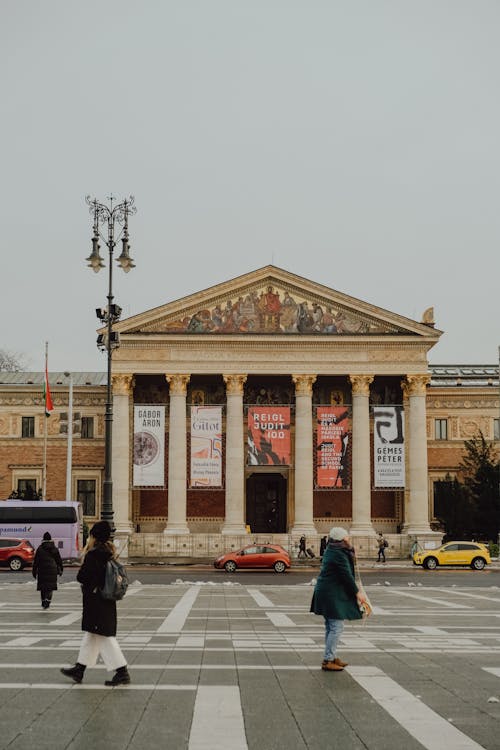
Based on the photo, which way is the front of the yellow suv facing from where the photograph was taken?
facing to the left of the viewer

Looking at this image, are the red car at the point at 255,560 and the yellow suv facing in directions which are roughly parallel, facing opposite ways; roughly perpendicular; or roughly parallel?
roughly parallel

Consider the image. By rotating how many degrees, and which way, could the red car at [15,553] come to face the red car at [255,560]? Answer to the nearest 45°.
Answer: approximately 180°

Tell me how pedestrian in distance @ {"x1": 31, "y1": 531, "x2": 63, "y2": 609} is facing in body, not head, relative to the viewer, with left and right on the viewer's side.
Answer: facing away from the viewer

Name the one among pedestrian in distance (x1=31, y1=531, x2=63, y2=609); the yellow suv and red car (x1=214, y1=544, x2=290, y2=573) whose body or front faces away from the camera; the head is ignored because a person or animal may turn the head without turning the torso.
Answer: the pedestrian in distance

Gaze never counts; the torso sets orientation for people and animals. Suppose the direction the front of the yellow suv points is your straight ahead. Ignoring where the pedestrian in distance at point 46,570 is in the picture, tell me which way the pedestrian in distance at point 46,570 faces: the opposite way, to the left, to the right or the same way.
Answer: to the right

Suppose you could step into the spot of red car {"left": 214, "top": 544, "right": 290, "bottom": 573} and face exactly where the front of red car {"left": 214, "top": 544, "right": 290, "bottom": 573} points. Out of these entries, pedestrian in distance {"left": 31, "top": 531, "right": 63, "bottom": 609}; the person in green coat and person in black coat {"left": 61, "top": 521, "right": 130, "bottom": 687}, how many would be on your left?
3

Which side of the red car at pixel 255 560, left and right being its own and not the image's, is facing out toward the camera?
left

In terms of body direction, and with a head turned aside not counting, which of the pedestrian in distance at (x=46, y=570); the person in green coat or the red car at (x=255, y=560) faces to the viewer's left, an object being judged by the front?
the red car

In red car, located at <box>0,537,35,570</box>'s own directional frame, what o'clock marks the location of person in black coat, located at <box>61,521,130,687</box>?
The person in black coat is roughly at 9 o'clock from the red car.

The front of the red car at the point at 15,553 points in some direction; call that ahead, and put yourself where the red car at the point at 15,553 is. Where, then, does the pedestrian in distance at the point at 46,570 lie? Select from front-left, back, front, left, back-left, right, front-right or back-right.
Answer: left
